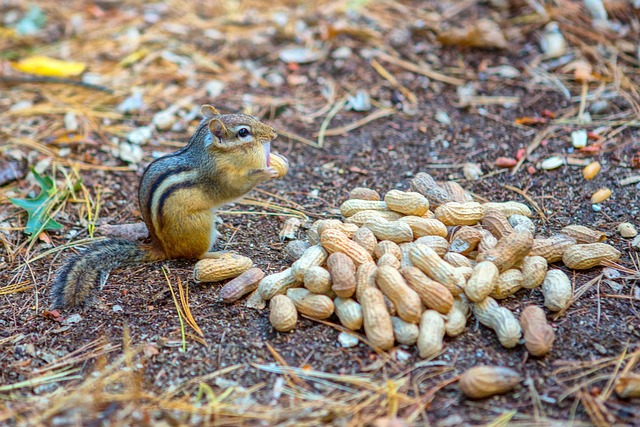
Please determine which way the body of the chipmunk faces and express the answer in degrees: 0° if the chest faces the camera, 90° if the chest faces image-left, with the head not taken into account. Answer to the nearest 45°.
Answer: approximately 270°

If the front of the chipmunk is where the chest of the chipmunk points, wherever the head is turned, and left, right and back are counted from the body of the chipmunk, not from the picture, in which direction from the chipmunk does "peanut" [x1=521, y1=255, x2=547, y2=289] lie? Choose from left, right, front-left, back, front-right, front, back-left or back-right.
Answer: front-right

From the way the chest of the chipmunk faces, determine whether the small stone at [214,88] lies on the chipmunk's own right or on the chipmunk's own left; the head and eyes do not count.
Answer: on the chipmunk's own left

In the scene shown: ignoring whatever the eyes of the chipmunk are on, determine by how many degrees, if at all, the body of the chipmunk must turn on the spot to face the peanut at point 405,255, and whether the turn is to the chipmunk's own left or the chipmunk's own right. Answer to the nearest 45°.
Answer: approximately 45° to the chipmunk's own right

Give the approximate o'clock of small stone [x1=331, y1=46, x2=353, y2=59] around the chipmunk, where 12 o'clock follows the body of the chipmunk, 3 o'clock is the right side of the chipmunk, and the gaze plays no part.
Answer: The small stone is roughly at 10 o'clock from the chipmunk.
